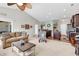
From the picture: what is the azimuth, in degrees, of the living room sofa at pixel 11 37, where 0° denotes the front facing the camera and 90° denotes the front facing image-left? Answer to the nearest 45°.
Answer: approximately 315°
